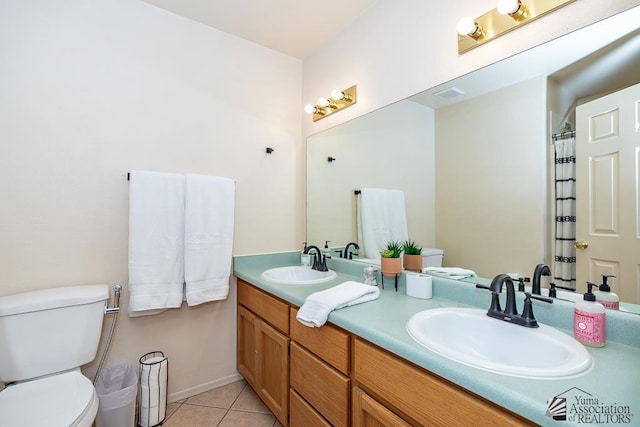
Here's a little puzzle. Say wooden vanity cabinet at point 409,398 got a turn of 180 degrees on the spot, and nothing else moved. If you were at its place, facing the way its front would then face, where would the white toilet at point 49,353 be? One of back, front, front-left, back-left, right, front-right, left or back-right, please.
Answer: back-left

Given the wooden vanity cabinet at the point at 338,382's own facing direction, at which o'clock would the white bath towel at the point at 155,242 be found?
The white bath towel is roughly at 2 o'clock from the wooden vanity cabinet.

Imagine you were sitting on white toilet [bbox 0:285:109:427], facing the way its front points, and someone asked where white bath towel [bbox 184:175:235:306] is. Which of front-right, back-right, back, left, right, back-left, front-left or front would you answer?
left

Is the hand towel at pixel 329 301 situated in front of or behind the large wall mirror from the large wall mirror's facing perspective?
in front

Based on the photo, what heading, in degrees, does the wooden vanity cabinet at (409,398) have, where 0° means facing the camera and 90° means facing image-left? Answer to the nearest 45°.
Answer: approximately 45°

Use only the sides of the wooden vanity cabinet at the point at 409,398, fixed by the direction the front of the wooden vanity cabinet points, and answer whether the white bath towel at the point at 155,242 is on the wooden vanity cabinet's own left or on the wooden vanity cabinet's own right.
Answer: on the wooden vanity cabinet's own right

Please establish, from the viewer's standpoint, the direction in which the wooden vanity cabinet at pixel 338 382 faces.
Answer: facing the viewer and to the left of the viewer

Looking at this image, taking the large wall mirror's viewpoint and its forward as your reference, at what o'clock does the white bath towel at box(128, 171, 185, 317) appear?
The white bath towel is roughly at 1 o'clock from the large wall mirror.
